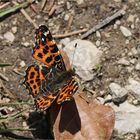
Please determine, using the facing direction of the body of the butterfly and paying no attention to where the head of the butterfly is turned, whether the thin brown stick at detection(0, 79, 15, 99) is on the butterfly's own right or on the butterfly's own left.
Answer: on the butterfly's own left

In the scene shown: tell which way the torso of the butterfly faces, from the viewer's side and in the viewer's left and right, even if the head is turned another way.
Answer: facing away from the viewer and to the right of the viewer

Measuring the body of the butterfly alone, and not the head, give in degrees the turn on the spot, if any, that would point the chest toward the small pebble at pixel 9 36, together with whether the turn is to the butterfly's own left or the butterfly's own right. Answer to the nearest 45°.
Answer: approximately 45° to the butterfly's own left

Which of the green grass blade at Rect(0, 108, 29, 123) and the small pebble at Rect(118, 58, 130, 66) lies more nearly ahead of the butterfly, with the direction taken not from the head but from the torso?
the small pebble

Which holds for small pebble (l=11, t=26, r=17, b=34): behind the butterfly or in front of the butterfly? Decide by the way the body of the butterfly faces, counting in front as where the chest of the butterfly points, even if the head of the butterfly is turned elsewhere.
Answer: in front
